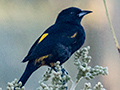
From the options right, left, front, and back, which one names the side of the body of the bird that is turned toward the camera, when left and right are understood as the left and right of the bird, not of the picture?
right
